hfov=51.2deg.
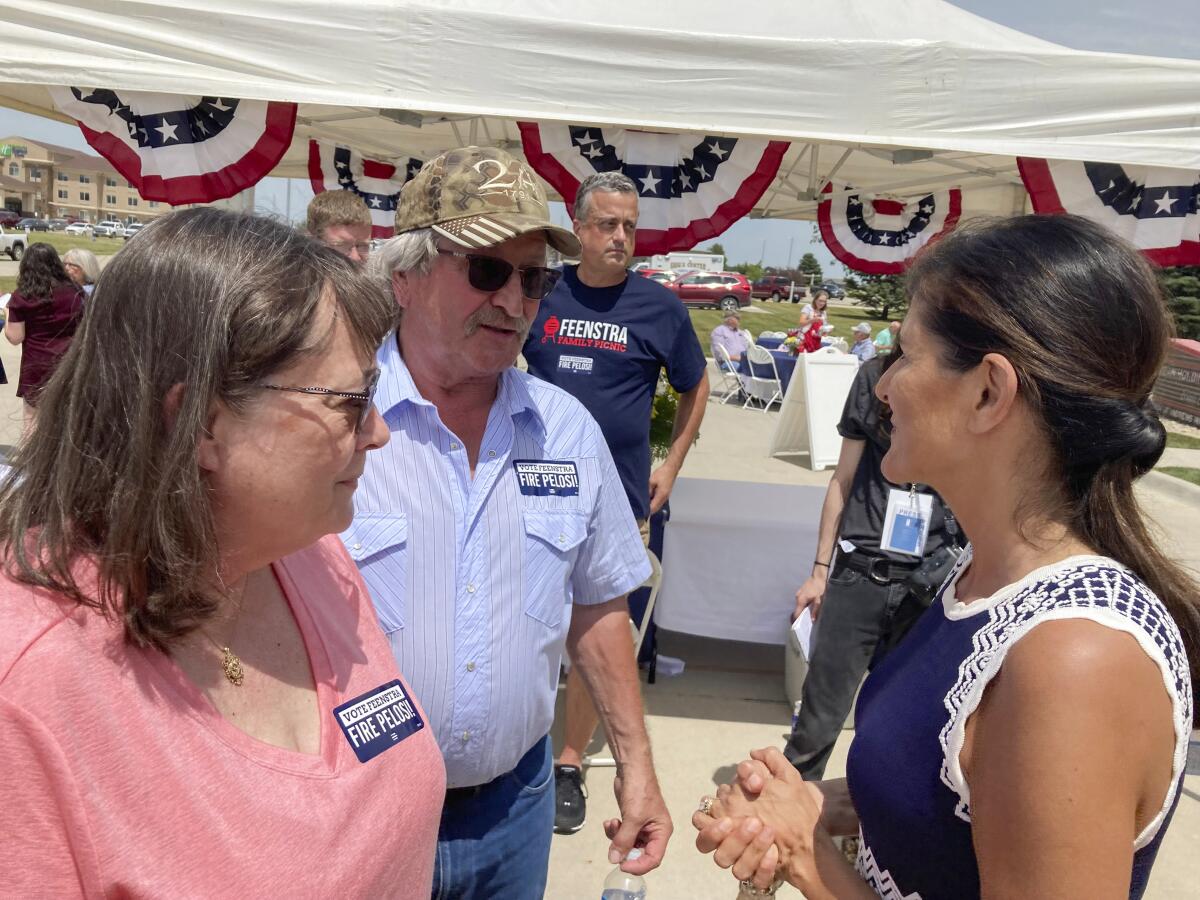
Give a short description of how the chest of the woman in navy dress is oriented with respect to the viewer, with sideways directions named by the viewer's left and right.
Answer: facing to the left of the viewer

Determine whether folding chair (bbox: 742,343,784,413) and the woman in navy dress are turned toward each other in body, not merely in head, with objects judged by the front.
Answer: no

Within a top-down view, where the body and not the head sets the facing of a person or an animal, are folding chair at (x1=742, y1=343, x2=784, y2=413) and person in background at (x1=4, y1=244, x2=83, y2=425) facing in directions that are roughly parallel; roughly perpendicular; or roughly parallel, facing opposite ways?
roughly perpendicular

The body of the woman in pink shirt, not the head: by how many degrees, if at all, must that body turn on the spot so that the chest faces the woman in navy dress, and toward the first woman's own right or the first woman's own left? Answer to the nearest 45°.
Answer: approximately 45° to the first woman's own left

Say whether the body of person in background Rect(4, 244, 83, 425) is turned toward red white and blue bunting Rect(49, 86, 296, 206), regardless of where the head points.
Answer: no

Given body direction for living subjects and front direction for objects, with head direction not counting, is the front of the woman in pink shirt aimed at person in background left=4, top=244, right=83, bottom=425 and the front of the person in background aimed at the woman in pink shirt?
no

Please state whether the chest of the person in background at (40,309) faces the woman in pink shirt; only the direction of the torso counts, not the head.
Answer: no

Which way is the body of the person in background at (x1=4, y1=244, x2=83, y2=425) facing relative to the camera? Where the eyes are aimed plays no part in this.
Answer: away from the camera

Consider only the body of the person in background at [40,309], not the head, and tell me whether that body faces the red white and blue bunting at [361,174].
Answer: no

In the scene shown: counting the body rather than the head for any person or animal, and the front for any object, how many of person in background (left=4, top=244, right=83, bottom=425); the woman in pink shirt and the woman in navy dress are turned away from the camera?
1

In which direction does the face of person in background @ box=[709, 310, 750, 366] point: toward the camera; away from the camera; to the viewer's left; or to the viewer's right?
toward the camera

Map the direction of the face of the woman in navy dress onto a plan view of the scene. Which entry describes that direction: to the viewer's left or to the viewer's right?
to the viewer's left

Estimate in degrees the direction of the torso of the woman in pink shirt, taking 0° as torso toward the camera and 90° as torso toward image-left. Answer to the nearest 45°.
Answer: approximately 315°

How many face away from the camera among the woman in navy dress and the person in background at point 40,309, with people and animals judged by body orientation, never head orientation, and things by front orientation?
1

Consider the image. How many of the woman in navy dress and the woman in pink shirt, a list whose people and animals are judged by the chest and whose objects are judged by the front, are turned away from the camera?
0

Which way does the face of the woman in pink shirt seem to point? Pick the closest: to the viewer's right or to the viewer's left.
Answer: to the viewer's right

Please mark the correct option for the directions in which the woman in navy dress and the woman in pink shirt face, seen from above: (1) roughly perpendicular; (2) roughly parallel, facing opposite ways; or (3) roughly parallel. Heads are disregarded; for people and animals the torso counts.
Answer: roughly parallel, facing opposite ways
